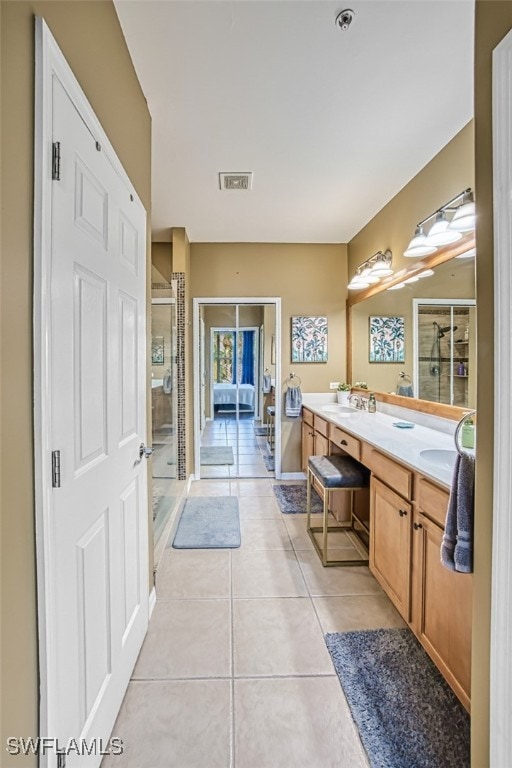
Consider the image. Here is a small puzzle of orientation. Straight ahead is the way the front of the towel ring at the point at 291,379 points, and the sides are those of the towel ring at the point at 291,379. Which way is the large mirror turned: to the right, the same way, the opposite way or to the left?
to the right

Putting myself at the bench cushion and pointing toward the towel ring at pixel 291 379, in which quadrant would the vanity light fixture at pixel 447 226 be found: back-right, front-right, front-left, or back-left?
back-right

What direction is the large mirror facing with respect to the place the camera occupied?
facing to the left of the viewer

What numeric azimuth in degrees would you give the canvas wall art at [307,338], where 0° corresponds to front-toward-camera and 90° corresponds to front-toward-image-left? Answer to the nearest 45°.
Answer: approximately 0°
